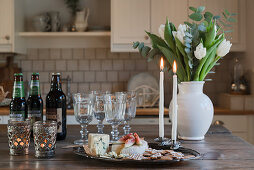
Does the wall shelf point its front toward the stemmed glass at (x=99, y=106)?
yes

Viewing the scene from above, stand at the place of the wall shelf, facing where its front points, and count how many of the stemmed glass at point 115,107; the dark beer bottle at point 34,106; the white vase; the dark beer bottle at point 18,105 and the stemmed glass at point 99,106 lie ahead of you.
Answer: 5

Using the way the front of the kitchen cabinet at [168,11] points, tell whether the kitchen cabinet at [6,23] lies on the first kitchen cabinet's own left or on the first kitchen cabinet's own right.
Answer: on the first kitchen cabinet's own right

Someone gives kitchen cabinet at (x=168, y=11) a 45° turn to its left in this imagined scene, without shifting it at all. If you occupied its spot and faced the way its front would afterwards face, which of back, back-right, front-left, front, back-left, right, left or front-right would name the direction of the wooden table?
front-right

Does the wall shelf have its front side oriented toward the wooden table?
yes

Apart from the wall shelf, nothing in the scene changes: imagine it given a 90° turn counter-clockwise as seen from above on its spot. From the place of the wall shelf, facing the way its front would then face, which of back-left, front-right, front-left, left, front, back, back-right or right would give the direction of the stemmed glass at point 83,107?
right

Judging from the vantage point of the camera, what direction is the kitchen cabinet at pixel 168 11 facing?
facing the viewer

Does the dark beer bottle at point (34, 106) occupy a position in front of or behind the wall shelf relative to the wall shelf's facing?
in front

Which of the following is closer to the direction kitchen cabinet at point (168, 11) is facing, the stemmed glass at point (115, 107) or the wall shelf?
the stemmed glass

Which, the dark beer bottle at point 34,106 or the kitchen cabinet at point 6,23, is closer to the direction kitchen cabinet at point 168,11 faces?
the dark beer bottle

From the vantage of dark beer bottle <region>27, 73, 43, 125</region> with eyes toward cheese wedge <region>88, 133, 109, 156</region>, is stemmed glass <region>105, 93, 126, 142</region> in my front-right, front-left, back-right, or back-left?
front-left

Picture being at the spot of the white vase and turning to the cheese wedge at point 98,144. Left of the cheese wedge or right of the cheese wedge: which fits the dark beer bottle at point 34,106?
right

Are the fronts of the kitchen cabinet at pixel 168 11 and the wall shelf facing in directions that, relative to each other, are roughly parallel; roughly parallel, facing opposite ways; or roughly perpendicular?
roughly parallel

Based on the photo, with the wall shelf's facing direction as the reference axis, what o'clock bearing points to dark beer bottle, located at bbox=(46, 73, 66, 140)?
The dark beer bottle is roughly at 12 o'clock from the wall shelf.

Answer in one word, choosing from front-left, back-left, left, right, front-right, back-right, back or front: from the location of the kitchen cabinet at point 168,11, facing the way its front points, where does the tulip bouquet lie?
front

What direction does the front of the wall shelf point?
toward the camera

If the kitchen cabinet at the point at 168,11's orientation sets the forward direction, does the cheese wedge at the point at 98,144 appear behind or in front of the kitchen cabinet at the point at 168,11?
in front
